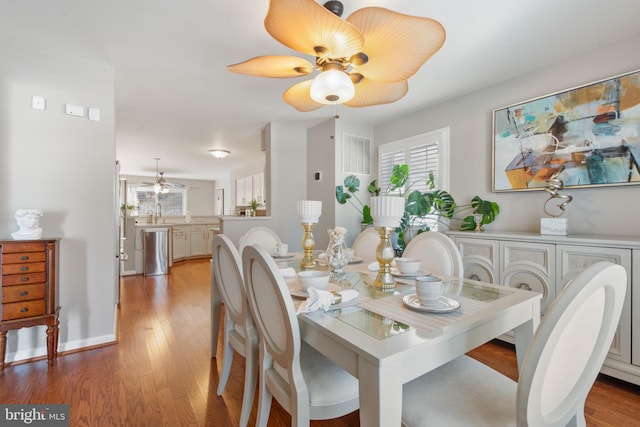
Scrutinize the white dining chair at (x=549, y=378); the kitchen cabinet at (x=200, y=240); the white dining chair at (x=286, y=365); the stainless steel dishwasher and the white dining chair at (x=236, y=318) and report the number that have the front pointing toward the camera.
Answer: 2

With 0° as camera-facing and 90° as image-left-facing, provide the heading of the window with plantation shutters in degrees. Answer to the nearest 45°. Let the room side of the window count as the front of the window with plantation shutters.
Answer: approximately 45°

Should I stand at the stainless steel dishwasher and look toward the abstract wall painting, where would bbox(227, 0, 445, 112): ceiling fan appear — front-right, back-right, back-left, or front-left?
front-right

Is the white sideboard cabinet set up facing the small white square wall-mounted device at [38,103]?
yes

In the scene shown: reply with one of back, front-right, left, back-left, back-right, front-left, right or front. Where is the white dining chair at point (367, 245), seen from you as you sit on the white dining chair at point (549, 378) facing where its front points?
front

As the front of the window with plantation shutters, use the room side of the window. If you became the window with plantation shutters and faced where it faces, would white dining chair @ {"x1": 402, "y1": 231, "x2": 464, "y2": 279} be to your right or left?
on your left

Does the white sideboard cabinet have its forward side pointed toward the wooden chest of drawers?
yes

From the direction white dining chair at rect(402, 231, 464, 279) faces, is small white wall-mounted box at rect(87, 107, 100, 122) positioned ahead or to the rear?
ahead

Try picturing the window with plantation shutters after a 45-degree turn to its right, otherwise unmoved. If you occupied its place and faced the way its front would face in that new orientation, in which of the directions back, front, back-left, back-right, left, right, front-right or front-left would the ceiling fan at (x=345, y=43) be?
left

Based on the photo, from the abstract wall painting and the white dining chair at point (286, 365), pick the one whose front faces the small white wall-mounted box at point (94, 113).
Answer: the abstract wall painting

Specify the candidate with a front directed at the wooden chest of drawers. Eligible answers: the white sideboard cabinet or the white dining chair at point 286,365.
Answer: the white sideboard cabinet

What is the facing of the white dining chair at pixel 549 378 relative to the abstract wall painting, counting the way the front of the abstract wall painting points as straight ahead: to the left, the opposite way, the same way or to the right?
to the right

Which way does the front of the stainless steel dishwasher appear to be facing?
toward the camera

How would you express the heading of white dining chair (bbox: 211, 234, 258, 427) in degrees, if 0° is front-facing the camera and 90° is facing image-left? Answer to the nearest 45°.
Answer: approximately 225°

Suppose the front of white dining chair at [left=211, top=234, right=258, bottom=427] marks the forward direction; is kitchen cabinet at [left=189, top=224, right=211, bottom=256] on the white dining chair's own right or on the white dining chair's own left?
on the white dining chair's own left

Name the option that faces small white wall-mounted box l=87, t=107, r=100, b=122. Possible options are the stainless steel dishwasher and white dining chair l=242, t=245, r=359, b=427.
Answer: the stainless steel dishwasher

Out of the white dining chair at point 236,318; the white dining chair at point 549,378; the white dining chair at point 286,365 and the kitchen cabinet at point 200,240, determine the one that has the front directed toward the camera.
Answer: the kitchen cabinet

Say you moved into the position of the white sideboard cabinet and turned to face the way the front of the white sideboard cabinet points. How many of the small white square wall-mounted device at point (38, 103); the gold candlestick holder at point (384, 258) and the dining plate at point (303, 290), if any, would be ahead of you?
3

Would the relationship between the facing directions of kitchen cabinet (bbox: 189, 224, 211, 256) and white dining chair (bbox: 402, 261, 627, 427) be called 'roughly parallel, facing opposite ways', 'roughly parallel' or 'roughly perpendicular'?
roughly parallel, facing opposite ways
